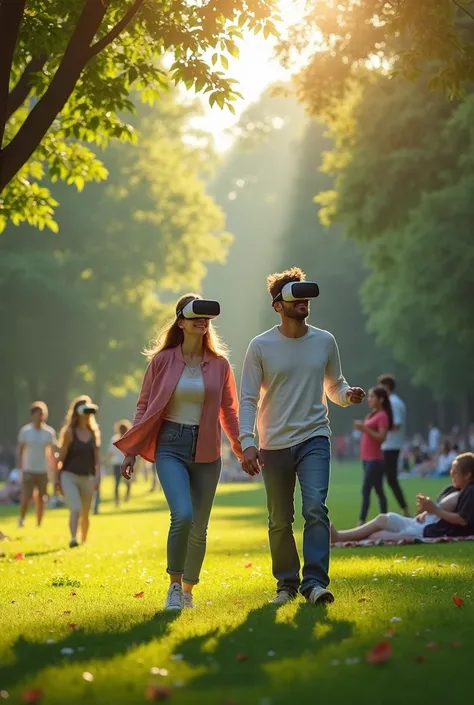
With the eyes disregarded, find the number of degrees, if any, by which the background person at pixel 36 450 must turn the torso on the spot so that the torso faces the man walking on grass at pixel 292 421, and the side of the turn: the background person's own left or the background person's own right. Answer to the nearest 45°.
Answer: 0° — they already face them

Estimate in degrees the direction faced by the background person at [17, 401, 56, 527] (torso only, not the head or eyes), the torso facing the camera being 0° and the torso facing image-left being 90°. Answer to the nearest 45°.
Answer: approximately 0°

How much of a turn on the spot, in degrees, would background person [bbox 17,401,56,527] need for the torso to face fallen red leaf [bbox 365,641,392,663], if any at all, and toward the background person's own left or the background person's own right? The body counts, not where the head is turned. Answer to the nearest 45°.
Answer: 0° — they already face it

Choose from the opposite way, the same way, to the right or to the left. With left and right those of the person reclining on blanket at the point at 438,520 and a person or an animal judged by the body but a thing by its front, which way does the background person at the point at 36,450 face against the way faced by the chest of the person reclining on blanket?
to the left

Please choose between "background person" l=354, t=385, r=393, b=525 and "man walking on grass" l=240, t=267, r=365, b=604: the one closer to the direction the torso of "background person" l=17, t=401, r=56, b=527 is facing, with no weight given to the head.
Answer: the man walking on grass

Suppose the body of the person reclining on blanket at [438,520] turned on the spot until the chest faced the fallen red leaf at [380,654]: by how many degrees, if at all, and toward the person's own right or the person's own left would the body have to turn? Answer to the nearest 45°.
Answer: approximately 90° to the person's own left

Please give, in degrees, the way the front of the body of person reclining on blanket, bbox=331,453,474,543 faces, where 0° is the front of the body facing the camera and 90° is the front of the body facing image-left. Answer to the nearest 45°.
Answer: approximately 90°

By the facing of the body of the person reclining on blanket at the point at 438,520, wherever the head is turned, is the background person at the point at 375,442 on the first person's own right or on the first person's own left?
on the first person's own right

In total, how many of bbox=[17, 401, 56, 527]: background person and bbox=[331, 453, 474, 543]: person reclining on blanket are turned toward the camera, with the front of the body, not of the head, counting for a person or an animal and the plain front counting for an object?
1
